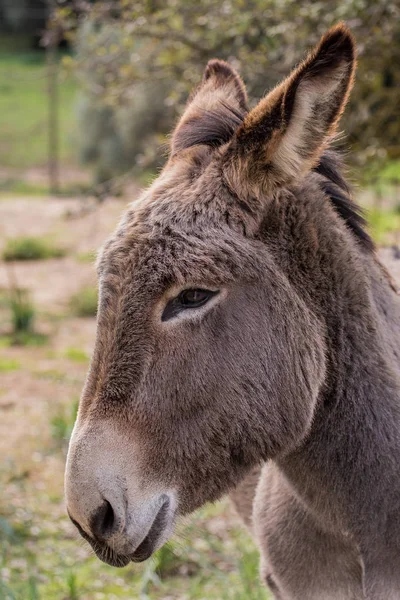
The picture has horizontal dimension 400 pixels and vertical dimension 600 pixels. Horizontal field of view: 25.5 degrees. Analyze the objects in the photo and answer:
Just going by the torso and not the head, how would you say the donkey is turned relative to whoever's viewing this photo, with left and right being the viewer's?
facing the viewer and to the left of the viewer
